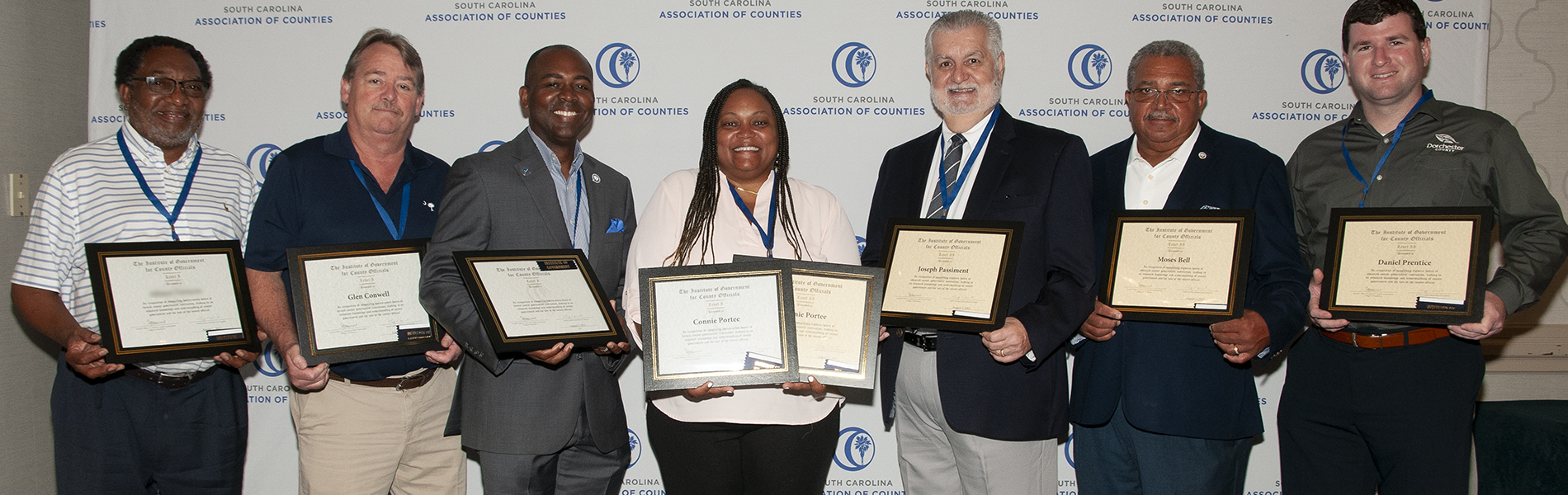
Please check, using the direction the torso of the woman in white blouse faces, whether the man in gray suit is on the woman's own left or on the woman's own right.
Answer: on the woman's own right

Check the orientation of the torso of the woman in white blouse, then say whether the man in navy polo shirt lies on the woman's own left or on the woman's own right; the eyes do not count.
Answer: on the woman's own right

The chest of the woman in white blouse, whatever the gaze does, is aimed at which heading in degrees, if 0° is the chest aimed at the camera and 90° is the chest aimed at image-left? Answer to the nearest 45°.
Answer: approximately 0°

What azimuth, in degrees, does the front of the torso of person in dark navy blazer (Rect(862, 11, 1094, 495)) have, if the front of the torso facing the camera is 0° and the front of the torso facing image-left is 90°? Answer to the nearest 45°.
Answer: approximately 45°
